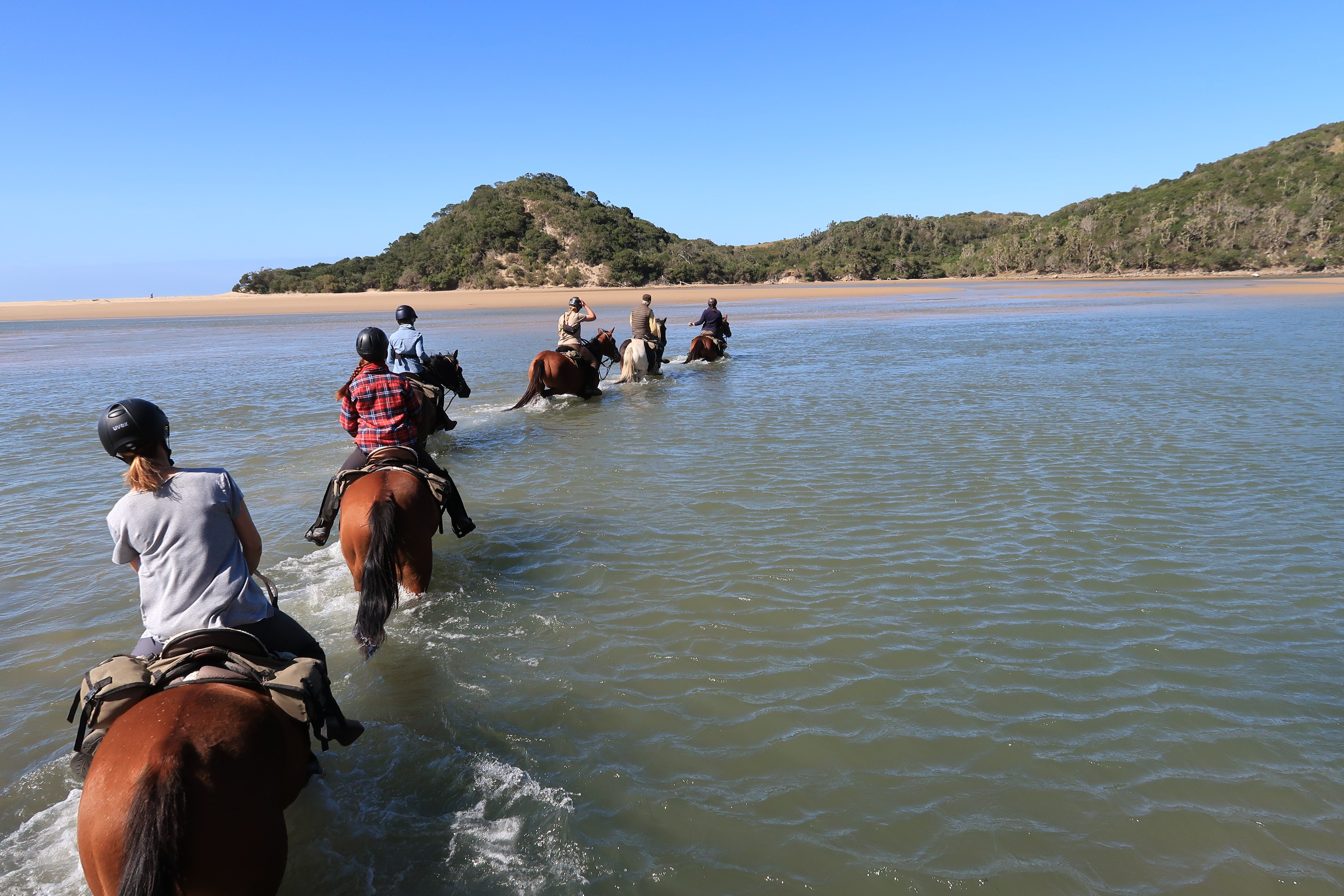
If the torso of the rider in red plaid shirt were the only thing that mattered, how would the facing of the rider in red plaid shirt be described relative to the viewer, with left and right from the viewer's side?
facing away from the viewer

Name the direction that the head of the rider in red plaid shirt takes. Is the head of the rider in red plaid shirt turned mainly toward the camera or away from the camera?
away from the camera

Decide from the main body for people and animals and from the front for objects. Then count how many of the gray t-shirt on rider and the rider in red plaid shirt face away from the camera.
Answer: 2

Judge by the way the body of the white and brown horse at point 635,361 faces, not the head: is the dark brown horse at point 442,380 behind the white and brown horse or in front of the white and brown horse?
behind

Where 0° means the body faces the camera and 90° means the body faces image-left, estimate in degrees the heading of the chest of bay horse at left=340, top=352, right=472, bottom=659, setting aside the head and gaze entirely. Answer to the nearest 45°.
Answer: approximately 180°

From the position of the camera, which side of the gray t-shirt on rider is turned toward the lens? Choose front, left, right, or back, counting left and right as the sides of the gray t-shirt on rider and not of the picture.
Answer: back

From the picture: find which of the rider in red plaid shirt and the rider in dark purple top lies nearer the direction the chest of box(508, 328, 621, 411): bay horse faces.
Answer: the rider in dark purple top

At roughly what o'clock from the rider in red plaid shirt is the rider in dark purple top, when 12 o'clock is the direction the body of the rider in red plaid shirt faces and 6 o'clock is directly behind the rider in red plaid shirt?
The rider in dark purple top is roughly at 1 o'clock from the rider in red plaid shirt.

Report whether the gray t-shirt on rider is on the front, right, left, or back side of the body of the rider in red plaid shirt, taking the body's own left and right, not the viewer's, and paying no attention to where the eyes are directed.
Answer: back

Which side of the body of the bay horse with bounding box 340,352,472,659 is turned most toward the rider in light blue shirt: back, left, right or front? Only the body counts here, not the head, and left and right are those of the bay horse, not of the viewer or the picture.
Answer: front

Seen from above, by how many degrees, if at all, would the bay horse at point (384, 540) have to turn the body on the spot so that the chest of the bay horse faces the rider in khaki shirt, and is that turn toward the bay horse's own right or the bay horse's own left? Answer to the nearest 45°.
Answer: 0° — it already faces them

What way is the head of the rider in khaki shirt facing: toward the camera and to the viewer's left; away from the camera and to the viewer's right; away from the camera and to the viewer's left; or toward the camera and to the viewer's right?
away from the camera and to the viewer's right
